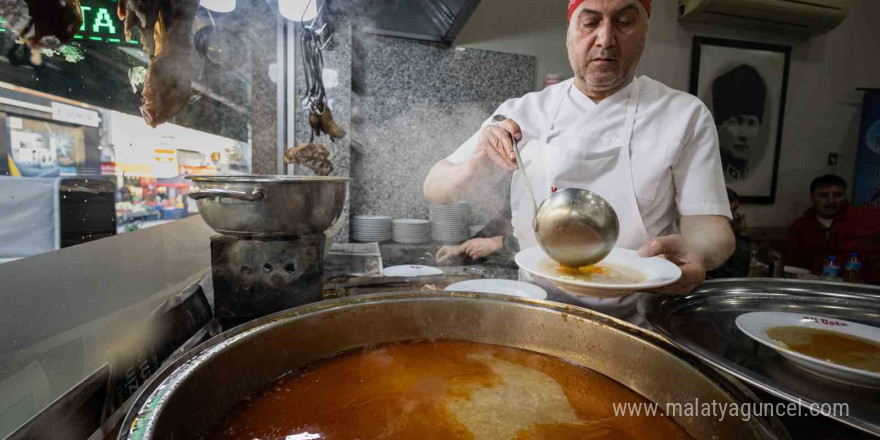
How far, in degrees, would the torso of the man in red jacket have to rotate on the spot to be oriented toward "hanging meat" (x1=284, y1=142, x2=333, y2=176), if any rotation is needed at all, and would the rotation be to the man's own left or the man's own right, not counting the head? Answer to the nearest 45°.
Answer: approximately 45° to the man's own right

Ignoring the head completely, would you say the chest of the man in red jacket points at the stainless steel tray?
yes

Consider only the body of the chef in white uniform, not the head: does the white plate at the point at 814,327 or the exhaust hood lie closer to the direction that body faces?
the white plate

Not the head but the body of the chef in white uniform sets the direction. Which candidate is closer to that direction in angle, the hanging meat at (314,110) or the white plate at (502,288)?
the white plate

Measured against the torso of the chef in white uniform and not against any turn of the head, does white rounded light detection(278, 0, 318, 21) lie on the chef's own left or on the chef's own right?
on the chef's own right

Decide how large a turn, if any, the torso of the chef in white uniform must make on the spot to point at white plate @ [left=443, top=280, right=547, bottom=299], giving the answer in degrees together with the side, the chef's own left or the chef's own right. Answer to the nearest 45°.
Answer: approximately 45° to the chef's own right

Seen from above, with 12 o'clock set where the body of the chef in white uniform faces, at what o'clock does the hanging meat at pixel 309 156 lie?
The hanging meat is roughly at 3 o'clock from the chef in white uniform.

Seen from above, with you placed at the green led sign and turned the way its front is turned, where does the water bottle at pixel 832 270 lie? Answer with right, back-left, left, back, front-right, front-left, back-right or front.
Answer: left

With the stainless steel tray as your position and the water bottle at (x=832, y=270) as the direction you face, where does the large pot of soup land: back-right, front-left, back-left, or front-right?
back-left

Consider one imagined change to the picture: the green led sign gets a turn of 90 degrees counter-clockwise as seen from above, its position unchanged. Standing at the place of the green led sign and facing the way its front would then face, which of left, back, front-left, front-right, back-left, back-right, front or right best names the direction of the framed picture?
front

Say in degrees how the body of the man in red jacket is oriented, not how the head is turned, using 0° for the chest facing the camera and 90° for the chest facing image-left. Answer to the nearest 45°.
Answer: approximately 0°

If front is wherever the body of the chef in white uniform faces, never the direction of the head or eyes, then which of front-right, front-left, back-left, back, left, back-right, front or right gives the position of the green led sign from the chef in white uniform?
front-right

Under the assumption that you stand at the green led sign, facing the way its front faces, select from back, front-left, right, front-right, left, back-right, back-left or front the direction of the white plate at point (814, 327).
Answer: front-left

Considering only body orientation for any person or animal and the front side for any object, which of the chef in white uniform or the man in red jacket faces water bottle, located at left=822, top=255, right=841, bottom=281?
the man in red jacket

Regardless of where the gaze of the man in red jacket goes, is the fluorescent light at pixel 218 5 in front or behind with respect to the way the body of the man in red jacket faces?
in front
